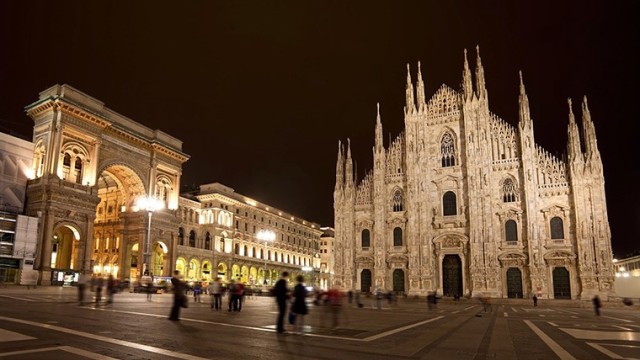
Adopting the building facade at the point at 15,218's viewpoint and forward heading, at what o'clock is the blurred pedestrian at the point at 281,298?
The blurred pedestrian is roughly at 1 o'clock from the building facade.

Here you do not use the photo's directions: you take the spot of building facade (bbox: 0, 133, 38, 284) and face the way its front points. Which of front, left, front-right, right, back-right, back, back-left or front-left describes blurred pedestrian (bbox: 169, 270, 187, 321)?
front-right

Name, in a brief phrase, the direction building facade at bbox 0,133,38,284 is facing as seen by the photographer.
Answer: facing the viewer and to the right of the viewer

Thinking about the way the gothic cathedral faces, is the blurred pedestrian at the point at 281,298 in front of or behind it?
in front

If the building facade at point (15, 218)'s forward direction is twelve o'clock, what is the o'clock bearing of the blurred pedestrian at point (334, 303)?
The blurred pedestrian is roughly at 1 o'clock from the building facade.

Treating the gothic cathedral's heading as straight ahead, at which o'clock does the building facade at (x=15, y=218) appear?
The building facade is roughly at 2 o'clock from the gothic cathedral.

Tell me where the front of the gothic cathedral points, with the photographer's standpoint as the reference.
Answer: facing the viewer

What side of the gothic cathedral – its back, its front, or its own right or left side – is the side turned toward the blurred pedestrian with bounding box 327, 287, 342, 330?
front

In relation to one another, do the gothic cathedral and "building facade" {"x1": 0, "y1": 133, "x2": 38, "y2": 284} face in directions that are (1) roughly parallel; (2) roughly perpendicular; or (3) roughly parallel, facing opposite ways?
roughly perpendicular

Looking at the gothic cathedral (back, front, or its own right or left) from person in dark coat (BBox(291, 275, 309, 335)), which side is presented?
front

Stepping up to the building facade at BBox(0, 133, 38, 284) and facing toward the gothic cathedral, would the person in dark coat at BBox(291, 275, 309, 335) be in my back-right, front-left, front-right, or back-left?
front-right
